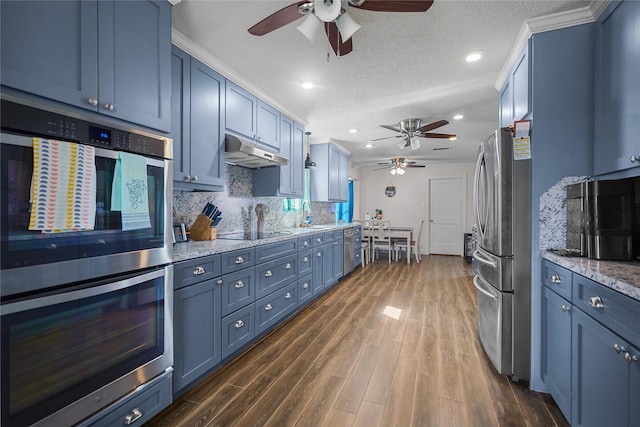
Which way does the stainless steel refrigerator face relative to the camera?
to the viewer's left

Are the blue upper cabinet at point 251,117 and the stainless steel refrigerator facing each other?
yes

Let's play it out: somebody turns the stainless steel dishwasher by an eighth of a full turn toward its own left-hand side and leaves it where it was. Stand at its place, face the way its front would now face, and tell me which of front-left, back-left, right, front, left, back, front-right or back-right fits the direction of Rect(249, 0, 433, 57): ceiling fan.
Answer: back-right

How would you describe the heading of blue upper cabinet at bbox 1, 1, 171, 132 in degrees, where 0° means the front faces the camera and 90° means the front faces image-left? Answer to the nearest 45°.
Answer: approximately 315°

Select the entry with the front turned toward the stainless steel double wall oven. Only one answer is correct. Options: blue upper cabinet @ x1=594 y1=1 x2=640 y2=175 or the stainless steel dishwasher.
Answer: the blue upper cabinet

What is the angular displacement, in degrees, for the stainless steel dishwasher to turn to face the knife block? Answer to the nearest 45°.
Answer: approximately 135° to its right

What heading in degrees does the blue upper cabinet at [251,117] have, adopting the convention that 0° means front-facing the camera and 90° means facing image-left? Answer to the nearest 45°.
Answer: approximately 315°

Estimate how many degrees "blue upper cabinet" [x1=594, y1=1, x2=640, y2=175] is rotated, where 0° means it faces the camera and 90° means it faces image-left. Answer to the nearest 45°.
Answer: approximately 45°

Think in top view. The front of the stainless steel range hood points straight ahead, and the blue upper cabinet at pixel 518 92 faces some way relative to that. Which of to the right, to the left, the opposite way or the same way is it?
the opposite way

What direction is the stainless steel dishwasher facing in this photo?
to the viewer's right

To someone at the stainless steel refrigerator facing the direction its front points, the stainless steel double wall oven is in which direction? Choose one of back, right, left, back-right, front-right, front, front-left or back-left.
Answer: front-left

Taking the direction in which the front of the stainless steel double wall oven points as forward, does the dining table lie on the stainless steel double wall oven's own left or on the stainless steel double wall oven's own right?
on the stainless steel double wall oven's own left

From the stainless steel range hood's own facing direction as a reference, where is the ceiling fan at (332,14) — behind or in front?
in front
